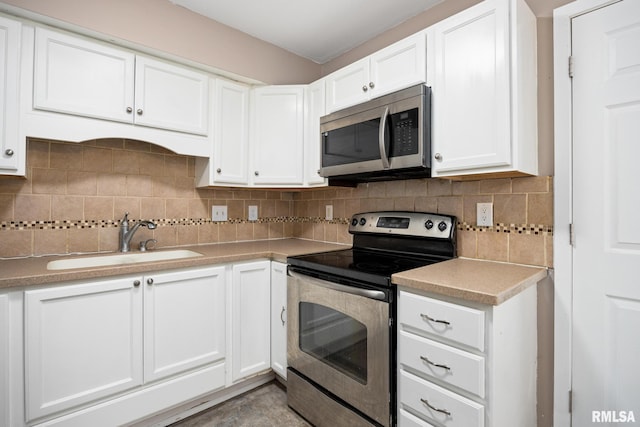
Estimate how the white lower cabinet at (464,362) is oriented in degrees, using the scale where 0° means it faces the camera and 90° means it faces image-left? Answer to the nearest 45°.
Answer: approximately 45°

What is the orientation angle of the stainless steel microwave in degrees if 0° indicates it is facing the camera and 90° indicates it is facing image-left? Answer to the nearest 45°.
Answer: approximately 45°

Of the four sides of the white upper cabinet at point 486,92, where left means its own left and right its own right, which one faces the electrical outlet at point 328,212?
right

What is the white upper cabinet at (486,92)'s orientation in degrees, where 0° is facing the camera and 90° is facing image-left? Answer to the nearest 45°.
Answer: approximately 45°

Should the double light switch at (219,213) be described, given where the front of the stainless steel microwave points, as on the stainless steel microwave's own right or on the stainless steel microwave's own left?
on the stainless steel microwave's own right

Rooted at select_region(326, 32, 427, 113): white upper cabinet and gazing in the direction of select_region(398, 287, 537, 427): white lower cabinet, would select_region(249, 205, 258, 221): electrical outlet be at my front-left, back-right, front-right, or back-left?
back-right
